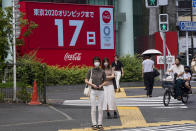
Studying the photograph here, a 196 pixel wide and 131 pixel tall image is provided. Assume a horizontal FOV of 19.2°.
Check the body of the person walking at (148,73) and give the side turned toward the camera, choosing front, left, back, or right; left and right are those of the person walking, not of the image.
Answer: back

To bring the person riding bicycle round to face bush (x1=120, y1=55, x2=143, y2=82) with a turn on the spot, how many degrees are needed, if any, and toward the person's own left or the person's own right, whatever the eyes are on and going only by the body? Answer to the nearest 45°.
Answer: approximately 135° to the person's own right

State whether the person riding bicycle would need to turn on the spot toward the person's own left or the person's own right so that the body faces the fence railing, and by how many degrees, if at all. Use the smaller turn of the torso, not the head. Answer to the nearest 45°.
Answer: approximately 45° to the person's own right

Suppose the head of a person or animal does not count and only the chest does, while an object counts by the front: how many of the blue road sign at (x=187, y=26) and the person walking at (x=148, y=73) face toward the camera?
1

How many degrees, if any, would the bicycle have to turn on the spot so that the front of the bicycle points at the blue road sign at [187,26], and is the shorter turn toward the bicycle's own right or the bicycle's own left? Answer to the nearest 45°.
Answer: approximately 135° to the bicycle's own right

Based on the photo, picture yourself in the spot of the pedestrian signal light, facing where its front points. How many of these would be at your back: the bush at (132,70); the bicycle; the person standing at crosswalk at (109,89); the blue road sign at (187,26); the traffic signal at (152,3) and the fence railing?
2

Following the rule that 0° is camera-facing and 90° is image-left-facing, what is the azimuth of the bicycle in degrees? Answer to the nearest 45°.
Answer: approximately 45°

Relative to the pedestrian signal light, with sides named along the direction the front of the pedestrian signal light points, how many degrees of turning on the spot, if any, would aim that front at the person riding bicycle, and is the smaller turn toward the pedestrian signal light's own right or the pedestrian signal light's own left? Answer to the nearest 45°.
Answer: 0° — it already faces them

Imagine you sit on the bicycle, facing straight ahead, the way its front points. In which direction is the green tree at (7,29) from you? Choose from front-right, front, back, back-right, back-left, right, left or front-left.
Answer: right

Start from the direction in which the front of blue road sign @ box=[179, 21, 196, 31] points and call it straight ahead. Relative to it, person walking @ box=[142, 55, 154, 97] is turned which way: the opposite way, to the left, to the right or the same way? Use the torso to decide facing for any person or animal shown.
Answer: the opposite way
